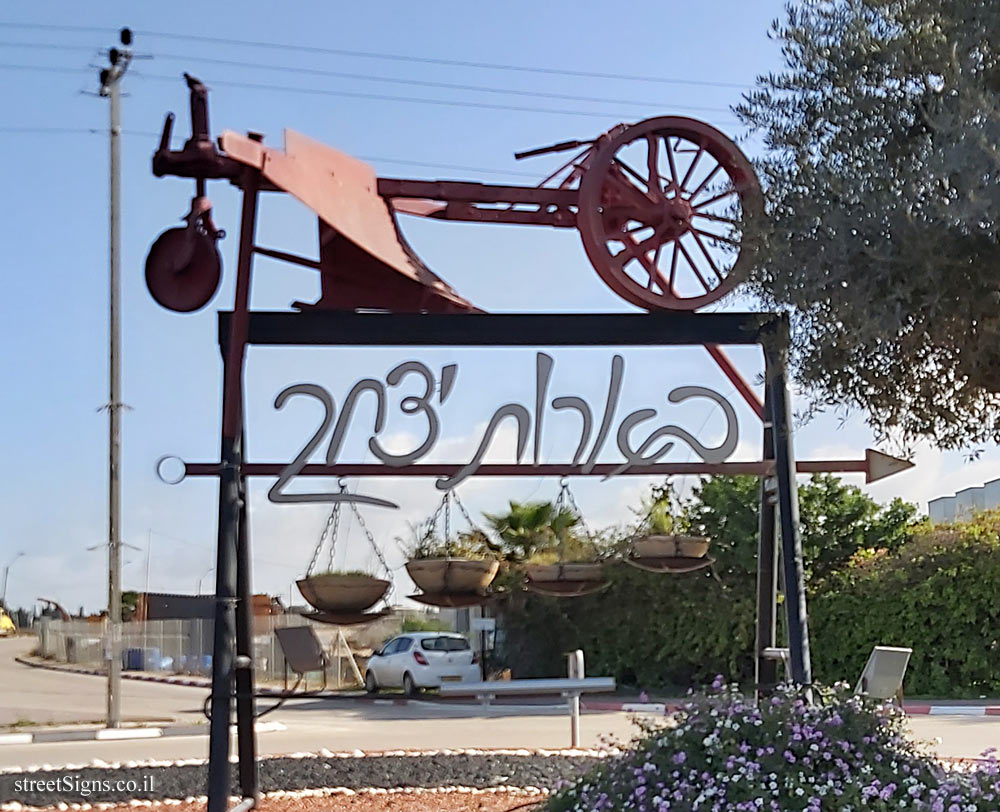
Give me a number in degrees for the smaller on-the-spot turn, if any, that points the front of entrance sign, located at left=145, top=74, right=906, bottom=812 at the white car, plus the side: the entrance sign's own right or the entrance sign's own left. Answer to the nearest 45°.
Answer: approximately 180°

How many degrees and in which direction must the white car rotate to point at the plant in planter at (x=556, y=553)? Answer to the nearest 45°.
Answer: approximately 135° to its left

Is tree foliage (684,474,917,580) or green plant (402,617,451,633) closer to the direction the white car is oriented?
the green plant

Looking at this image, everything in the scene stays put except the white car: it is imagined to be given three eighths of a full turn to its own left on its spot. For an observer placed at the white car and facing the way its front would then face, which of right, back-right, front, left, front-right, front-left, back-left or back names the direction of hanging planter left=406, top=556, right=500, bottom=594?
front

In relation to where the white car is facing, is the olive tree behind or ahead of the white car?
behind

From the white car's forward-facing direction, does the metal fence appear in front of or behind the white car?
in front

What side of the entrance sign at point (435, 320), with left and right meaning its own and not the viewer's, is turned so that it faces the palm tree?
back

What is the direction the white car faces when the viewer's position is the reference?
facing away from the viewer and to the left of the viewer

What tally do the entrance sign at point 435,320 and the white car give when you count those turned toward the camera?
1

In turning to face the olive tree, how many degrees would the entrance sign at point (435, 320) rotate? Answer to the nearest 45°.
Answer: approximately 45° to its left

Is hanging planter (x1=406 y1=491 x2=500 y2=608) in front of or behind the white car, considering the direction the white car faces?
behind
